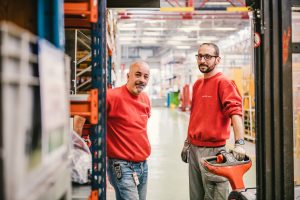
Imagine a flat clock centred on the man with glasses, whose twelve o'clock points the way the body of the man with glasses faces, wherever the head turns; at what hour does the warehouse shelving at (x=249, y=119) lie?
The warehouse shelving is roughly at 5 o'clock from the man with glasses.

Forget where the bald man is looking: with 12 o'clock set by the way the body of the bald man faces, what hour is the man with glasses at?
The man with glasses is roughly at 10 o'clock from the bald man.

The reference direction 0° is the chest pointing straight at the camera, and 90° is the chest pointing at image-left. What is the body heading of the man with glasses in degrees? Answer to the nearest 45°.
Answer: approximately 45°

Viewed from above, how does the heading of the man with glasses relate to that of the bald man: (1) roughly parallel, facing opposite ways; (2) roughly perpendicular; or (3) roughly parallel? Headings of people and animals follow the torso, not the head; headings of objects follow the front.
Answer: roughly perpendicular

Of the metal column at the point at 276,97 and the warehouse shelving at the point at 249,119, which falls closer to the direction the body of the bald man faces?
the metal column

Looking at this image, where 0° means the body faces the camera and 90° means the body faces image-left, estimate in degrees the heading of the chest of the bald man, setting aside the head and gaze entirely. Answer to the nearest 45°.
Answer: approximately 315°

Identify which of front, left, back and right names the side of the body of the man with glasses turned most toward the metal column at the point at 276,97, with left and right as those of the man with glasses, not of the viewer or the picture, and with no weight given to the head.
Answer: left

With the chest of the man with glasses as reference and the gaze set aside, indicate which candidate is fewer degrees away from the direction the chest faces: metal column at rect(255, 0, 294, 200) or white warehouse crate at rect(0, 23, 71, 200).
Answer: the white warehouse crate
